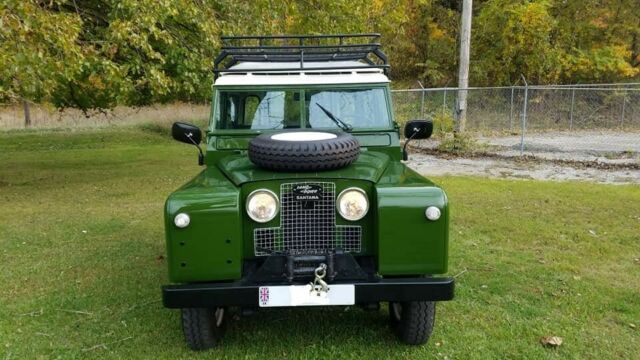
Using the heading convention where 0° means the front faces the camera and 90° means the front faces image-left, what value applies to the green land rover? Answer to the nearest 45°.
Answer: approximately 0°

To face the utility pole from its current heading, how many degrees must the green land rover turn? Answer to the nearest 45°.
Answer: approximately 180°

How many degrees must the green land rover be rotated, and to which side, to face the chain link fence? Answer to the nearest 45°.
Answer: approximately 135° to its left
